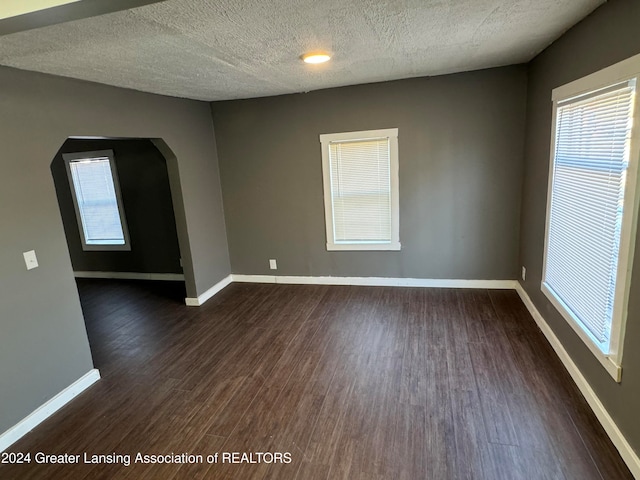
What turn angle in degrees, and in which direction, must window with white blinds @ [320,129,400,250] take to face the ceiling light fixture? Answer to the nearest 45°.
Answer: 0° — it already faces it

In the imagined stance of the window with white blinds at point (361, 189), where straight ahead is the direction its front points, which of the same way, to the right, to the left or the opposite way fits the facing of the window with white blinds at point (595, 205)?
to the right

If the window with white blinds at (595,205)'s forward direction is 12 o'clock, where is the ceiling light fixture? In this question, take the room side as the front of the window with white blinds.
The ceiling light fixture is roughly at 1 o'clock from the window with white blinds.

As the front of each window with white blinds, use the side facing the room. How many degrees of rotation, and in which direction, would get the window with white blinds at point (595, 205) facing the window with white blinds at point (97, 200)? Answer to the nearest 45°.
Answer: approximately 45° to its right

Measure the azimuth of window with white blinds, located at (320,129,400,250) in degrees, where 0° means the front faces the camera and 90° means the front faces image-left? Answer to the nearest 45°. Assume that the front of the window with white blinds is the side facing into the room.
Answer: approximately 0°
